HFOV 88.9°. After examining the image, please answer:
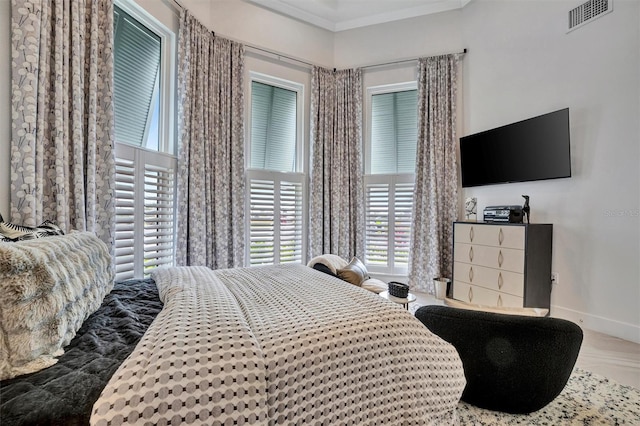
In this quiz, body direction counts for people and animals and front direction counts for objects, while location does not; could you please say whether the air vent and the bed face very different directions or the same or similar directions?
very different directions

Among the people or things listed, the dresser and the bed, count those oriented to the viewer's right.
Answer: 1

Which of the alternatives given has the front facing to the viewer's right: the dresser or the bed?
the bed

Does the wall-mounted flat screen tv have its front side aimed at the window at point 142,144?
yes

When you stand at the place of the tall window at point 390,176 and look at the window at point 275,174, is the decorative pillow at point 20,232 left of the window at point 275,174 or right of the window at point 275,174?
left

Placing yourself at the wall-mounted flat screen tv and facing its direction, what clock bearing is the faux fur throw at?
The faux fur throw is roughly at 11 o'clock from the wall-mounted flat screen tv.

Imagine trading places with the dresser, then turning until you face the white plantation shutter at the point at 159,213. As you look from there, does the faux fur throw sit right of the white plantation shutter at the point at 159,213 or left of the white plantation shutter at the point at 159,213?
left

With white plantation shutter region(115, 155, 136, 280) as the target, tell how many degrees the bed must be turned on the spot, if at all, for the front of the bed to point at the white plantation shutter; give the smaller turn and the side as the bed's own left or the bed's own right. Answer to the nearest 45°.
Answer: approximately 135° to the bed's own left

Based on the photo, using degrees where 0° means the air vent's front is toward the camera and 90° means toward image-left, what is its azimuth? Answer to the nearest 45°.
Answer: approximately 45°

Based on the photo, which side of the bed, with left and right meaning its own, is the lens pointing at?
right

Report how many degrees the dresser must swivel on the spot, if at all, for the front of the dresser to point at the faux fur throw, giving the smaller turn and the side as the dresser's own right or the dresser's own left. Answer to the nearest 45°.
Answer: approximately 45° to the dresser's own left
